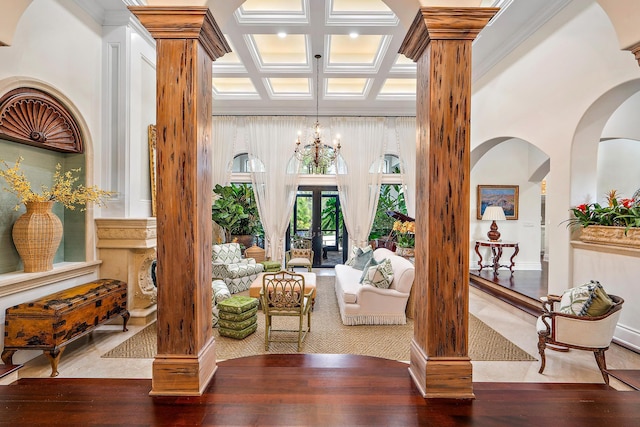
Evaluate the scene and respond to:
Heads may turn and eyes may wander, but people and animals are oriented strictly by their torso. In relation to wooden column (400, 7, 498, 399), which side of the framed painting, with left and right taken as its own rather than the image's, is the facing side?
front

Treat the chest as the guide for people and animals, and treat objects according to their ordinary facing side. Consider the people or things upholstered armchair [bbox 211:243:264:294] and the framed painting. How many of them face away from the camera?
0

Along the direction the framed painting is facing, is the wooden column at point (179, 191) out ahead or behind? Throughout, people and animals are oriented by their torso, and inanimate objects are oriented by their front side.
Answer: ahead

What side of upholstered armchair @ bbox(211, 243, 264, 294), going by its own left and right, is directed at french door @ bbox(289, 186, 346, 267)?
left

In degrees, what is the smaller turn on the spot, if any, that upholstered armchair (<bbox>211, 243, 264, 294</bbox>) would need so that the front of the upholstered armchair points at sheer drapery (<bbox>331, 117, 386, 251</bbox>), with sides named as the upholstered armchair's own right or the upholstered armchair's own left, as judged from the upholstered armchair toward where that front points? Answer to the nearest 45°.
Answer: approximately 45° to the upholstered armchair's own left

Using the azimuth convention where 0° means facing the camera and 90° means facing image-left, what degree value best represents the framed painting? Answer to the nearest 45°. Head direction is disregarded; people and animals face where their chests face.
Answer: approximately 0°

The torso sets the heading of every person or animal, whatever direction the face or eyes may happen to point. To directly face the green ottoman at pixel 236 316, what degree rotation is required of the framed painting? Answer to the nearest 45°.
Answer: approximately 45° to its right

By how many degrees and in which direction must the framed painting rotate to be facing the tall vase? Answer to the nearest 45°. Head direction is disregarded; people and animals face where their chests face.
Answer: approximately 45° to its right

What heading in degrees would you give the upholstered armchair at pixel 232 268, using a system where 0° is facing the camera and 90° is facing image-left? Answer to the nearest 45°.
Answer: approximately 315°

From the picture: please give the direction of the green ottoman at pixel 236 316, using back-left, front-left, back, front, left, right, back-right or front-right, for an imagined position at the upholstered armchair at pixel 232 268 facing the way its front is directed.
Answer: front-right

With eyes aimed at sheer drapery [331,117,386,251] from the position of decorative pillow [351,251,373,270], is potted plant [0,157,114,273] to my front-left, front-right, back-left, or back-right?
back-left

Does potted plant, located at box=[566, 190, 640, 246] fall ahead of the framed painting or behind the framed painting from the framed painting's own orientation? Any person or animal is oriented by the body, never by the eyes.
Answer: ahead

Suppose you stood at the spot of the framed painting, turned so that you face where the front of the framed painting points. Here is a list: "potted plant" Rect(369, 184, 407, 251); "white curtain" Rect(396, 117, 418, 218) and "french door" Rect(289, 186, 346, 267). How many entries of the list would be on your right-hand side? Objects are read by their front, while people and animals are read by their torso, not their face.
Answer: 3

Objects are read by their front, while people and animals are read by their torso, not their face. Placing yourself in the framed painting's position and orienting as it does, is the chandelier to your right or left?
on your right

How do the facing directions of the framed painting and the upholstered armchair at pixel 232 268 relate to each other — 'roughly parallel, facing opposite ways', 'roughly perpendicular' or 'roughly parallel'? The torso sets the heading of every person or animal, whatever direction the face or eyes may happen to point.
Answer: roughly perpendicular
